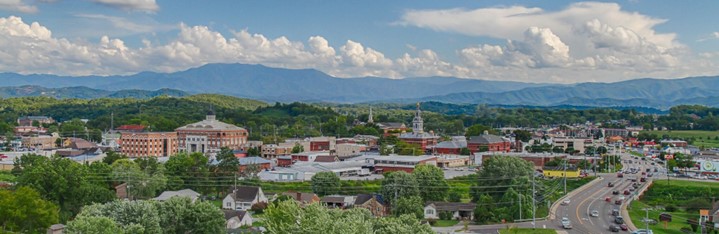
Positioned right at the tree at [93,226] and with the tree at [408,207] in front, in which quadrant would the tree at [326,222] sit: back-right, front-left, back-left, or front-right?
front-right

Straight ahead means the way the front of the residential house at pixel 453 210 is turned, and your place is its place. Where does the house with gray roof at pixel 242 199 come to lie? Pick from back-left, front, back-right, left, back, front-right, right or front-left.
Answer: right

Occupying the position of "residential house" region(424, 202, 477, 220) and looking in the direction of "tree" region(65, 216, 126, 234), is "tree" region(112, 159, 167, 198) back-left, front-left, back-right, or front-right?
front-right

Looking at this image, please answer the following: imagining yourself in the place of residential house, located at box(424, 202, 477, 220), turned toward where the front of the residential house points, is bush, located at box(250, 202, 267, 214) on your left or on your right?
on your right

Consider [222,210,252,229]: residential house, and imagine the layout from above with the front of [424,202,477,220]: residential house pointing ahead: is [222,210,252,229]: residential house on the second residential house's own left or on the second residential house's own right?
on the second residential house's own right

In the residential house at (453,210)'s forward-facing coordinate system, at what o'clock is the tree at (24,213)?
The tree is roughly at 2 o'clock from the residential house.

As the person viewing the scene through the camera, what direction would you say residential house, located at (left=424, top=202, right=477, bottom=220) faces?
facing the viewer

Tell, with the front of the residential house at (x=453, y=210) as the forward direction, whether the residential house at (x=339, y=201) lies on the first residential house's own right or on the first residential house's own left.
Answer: on the first residential house's own right

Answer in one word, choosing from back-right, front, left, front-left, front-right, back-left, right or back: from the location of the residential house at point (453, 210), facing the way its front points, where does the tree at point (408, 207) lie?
front-right

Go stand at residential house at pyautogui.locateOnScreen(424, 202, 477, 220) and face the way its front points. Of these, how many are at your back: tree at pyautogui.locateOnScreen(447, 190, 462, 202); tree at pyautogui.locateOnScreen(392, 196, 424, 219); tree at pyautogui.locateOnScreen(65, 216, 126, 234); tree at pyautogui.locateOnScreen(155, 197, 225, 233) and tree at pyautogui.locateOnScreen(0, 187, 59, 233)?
1

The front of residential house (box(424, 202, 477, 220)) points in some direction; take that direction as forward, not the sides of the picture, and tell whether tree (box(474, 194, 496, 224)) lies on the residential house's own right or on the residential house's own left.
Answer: on the residential house's own left

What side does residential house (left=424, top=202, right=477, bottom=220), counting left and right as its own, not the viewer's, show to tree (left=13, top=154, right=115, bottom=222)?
right

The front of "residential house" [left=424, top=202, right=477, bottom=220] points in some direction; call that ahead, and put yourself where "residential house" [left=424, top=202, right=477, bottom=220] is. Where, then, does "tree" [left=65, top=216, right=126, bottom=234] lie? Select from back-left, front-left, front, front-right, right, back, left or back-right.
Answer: front-right

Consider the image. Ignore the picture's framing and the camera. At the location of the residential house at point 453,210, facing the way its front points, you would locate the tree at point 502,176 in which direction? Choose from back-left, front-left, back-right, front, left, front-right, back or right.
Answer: back-left
